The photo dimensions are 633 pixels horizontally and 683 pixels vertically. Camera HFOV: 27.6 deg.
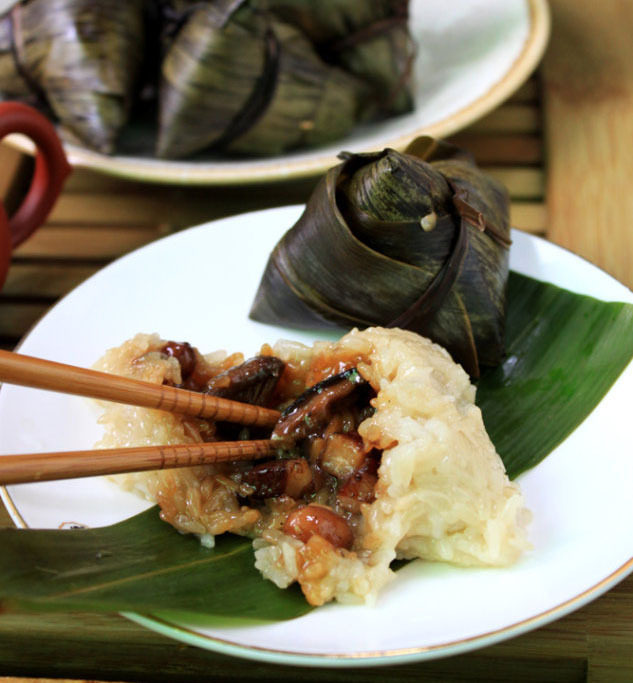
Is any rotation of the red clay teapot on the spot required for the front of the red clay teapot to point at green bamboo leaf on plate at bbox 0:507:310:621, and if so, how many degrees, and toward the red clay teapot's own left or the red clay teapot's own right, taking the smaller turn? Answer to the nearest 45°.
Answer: approximately 90° to the red clay teapot's own left

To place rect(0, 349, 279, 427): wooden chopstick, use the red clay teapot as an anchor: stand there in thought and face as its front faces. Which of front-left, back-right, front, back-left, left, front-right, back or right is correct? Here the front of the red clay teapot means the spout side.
left

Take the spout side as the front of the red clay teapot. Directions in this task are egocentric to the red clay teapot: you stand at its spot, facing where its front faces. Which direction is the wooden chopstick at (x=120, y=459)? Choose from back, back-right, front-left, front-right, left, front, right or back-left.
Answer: left

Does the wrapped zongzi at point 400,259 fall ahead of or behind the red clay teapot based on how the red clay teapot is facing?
behind

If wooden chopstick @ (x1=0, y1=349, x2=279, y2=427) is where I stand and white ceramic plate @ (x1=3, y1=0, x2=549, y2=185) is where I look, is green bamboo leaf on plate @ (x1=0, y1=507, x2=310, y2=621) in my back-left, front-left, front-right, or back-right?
back-right

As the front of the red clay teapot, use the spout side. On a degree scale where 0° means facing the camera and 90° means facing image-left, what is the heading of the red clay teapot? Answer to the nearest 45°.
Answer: approximately 90°

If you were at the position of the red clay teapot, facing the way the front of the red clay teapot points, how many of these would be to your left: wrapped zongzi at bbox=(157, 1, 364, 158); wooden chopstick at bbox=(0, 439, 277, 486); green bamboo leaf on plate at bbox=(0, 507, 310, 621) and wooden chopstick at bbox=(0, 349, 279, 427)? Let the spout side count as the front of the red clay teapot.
3

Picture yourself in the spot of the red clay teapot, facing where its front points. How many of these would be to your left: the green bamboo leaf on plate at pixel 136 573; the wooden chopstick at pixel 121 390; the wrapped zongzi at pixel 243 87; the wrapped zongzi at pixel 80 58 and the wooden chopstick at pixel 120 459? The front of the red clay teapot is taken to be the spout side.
3

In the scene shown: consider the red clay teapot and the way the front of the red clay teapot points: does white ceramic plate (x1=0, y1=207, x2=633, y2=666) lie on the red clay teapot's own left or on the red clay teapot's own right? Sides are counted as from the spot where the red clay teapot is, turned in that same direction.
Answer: on the red clay teapot's own left

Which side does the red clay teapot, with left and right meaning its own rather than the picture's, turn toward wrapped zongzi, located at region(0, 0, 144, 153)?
right
